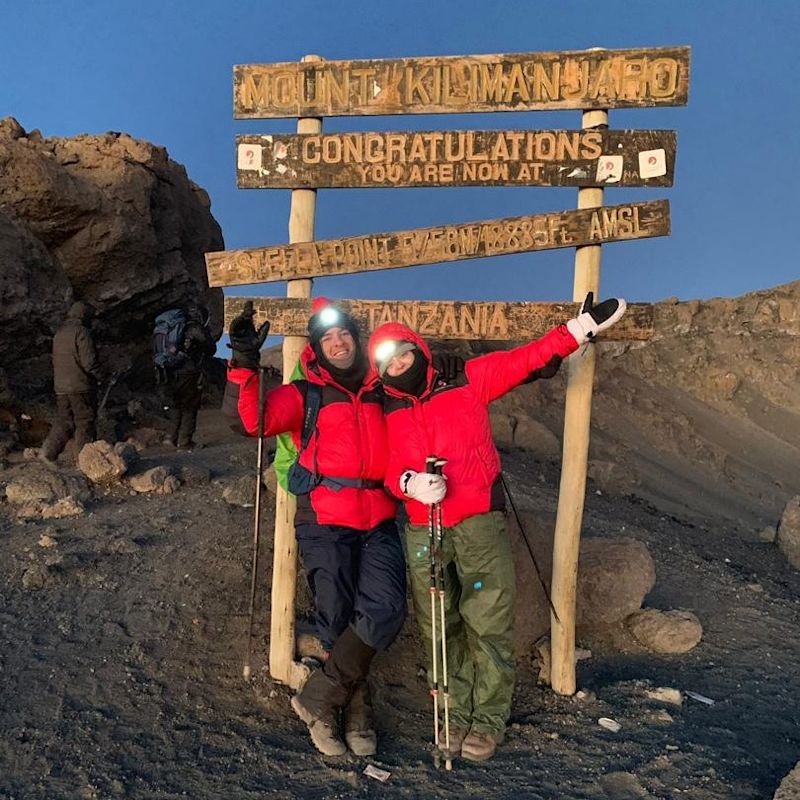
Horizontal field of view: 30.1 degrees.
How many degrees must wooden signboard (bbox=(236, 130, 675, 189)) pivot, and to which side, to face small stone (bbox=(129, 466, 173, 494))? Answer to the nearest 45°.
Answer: approximately 135° to its right

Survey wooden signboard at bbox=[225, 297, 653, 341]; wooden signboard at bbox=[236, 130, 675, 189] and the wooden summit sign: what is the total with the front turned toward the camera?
3

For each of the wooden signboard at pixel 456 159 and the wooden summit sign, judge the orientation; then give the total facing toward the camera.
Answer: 2

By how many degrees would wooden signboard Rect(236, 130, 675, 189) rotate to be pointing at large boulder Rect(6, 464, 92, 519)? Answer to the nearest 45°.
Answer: approximately 135° to its right

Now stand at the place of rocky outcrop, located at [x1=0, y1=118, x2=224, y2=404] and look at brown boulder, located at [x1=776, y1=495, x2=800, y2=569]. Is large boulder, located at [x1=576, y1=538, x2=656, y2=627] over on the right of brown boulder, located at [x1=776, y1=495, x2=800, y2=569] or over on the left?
right

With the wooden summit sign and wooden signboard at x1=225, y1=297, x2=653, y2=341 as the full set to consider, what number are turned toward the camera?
2
